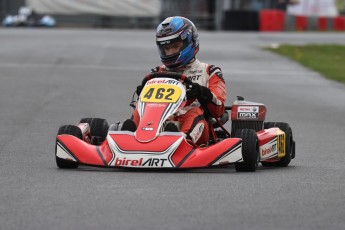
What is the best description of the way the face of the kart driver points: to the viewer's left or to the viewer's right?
to the viewer's left

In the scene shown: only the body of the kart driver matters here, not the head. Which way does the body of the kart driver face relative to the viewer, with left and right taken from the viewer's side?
facing the viewer and to the left of the viewer

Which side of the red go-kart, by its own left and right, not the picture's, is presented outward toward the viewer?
front
